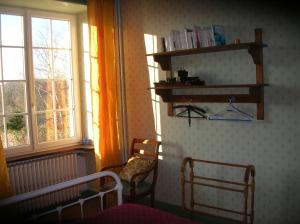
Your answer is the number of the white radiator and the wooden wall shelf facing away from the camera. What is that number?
0

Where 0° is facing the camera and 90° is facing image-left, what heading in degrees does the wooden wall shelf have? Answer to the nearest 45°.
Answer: approximately 45°

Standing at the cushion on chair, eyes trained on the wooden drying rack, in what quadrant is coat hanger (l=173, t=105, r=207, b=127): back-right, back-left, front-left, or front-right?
front-left

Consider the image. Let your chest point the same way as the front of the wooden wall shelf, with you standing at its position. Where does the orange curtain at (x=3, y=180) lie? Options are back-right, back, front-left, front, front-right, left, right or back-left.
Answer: front-right

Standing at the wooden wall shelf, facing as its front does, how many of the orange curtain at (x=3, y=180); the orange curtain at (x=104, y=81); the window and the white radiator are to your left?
0

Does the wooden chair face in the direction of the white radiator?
no

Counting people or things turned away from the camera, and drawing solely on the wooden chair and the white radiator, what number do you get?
0

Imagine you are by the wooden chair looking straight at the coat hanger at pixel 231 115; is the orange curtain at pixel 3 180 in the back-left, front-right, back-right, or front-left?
back-right

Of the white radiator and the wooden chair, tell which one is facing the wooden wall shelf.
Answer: the white radiator

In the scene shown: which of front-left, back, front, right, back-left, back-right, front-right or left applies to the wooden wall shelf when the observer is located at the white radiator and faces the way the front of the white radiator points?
front
